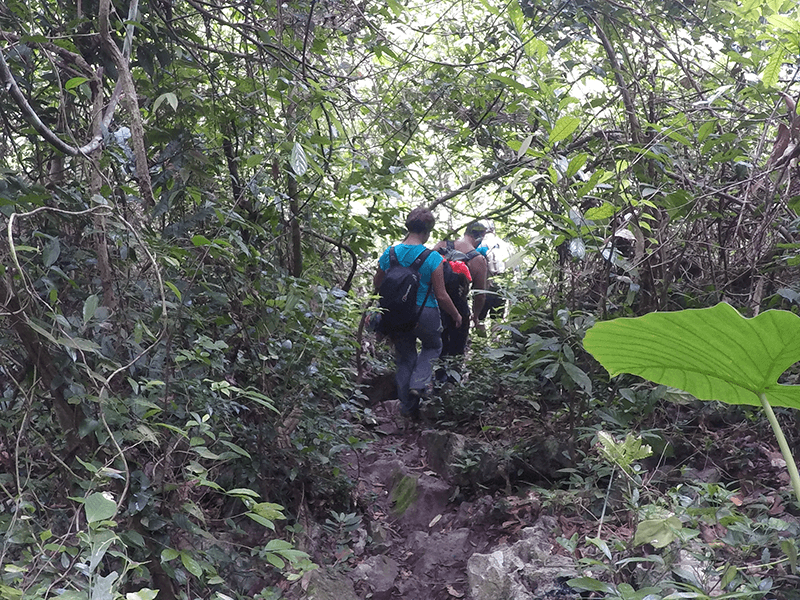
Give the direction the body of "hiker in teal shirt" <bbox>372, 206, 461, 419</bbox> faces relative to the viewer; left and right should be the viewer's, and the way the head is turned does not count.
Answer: facing away from the viewer and to the right of the viewer

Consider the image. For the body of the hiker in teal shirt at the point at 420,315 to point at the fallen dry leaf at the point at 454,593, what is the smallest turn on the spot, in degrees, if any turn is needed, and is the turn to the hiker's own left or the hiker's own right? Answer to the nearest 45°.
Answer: approximately 135° to the hiker's own right

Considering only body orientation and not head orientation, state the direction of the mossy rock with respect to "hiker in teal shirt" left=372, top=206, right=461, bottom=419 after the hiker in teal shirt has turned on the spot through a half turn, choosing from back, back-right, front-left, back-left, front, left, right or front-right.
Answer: front-left
